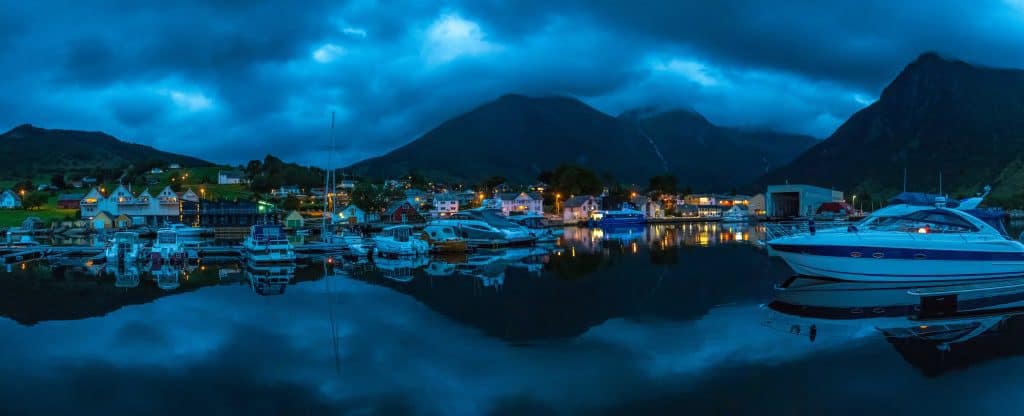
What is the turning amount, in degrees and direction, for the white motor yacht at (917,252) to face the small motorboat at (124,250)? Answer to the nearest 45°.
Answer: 0° — it already faces it

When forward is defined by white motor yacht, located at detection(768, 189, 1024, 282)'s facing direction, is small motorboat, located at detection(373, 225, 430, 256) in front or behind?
in front

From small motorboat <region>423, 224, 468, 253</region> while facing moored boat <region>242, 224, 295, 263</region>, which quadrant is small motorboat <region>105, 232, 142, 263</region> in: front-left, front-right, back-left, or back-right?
front-right

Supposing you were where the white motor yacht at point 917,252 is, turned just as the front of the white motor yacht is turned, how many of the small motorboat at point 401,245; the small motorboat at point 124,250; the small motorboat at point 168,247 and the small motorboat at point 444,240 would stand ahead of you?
4

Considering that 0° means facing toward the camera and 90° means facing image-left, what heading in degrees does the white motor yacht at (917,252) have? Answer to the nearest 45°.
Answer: approximately 90°

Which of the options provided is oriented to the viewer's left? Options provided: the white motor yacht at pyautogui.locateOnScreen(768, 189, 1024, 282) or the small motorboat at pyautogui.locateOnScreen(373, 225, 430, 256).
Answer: the white motor yacht

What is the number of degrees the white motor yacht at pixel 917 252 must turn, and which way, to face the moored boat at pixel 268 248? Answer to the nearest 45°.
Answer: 0° — it already faces it

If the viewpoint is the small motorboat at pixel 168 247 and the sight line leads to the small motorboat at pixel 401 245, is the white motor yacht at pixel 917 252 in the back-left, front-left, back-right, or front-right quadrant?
front-right

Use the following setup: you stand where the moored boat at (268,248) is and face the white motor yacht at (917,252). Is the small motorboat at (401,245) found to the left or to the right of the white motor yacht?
left
